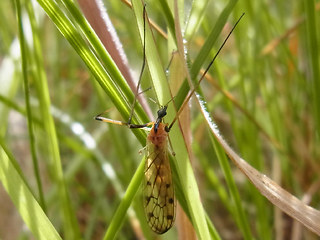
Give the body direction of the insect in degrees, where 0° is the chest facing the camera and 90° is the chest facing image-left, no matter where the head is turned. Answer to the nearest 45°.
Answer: approximately 180°
